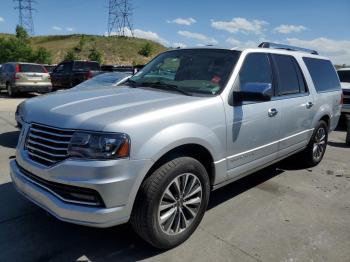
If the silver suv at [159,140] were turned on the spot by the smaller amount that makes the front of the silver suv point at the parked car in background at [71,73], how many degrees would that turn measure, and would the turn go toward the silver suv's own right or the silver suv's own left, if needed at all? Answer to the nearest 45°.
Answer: approximately 135° to the silver suv's own right

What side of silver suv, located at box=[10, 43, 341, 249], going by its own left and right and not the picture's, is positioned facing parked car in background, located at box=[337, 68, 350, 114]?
back

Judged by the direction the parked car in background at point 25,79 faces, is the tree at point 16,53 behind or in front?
in front

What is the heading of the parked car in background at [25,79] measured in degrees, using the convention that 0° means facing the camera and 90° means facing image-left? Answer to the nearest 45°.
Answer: approximately 135°

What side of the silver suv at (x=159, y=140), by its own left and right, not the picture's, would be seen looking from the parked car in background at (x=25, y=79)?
right

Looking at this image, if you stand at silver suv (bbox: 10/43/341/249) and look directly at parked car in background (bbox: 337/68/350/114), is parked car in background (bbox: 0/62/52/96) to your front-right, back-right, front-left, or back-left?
front-left

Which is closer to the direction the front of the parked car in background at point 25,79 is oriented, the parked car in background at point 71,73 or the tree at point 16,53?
the tree

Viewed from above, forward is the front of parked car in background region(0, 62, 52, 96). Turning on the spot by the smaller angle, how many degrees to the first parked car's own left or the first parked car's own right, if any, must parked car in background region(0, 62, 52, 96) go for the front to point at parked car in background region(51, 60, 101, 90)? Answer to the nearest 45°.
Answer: approximately 90° to the first parked car's own right

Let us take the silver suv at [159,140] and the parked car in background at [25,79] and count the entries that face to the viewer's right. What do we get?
0

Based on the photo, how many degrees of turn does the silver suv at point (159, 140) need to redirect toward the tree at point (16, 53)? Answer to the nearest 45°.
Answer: approximately 90° to its right
